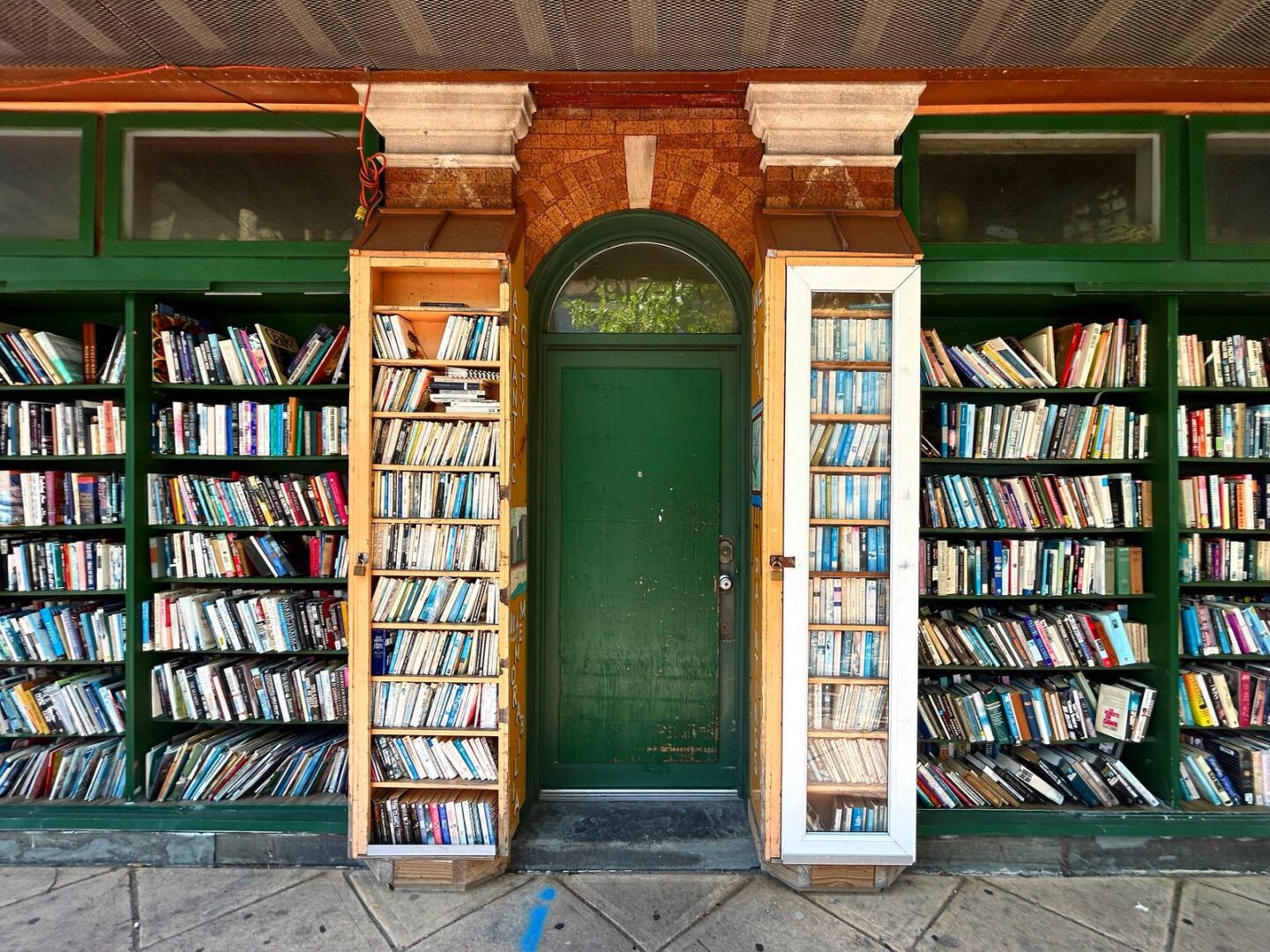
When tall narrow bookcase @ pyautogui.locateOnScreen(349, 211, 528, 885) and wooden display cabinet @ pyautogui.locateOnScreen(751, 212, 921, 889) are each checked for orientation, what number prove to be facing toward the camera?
2

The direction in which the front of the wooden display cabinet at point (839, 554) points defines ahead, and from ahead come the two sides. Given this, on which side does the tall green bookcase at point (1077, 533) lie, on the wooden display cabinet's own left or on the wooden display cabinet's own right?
on the wooden display cabinet's own left

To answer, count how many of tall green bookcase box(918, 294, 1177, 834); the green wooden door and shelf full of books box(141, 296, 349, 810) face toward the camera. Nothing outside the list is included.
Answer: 3

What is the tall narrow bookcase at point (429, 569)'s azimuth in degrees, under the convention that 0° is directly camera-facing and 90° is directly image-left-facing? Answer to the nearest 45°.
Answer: approximately 0°

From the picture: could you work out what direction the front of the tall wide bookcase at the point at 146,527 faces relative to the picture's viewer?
facing the viewer

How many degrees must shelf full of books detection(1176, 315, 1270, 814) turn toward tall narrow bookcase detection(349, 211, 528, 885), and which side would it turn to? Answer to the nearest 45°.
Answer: approximately 45° to its right

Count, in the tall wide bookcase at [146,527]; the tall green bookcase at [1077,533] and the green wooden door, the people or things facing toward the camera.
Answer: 3

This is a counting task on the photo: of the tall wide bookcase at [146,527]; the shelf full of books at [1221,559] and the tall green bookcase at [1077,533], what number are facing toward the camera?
3

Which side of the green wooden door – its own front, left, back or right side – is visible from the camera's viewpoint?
front

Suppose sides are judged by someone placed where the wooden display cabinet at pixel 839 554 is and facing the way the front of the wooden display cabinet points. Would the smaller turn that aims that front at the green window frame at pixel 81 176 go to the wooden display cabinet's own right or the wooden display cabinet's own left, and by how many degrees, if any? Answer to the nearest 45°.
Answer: approximately 90° to the wooden display cabinet's own right

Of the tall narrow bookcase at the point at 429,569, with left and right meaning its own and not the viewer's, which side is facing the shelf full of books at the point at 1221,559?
left
